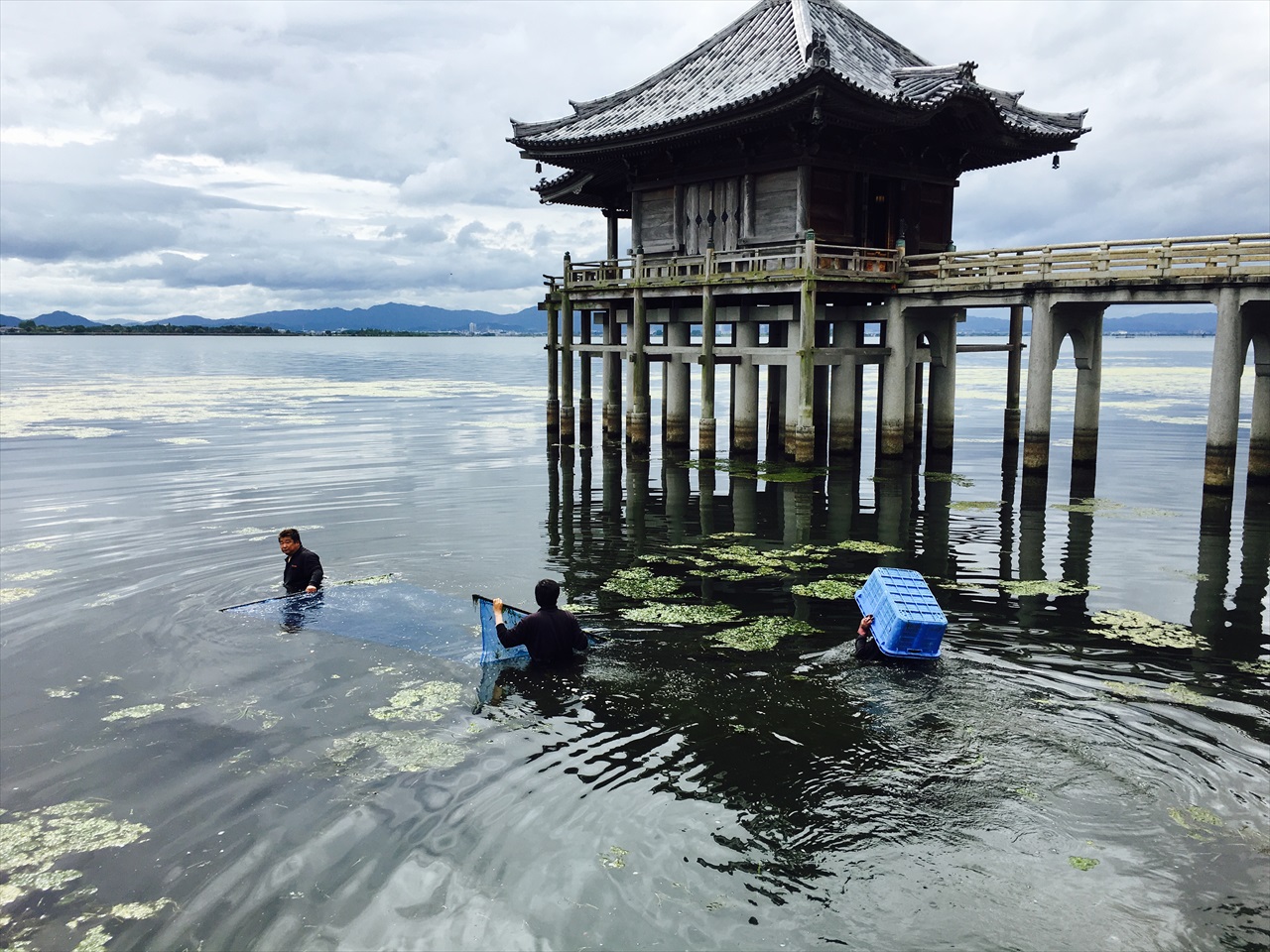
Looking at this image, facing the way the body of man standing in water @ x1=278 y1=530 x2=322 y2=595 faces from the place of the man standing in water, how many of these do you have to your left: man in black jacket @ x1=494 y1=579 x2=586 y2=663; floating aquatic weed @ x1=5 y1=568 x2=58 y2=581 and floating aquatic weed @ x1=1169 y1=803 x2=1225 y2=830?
2

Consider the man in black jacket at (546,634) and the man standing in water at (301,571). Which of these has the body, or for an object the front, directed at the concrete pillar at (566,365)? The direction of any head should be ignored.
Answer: the man in black jacket

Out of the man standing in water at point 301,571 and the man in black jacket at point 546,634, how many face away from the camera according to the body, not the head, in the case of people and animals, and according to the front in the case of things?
1

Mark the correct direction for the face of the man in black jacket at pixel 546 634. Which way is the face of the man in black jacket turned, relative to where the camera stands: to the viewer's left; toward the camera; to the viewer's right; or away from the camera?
away from the camera

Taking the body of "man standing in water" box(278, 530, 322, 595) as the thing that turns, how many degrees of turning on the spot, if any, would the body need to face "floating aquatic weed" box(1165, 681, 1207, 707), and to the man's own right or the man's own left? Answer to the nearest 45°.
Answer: approximately 90° to the man's own left

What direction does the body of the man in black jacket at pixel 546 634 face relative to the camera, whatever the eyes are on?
away from the camera

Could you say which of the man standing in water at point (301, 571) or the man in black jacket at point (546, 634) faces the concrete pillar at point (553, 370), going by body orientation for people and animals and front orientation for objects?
the man in black jacket

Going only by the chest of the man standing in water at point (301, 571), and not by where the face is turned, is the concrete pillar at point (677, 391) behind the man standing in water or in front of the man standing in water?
behind

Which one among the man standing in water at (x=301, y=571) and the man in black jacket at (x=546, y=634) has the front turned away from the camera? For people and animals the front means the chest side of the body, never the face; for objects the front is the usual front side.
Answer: the man in black jacket

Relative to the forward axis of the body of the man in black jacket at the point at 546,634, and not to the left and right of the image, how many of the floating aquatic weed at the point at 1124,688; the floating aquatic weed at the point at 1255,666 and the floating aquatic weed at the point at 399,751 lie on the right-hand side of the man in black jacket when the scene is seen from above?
2

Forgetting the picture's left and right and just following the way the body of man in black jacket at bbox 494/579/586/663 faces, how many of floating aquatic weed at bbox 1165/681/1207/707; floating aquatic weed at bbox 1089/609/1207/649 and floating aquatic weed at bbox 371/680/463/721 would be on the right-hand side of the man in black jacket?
2

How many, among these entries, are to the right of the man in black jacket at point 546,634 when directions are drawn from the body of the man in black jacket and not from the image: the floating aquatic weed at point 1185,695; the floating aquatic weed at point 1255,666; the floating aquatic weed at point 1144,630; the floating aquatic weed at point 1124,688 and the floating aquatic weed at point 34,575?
4

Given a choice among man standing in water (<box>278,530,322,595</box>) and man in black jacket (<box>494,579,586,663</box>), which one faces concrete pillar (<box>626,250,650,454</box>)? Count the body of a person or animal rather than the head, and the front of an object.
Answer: the man in black jacket

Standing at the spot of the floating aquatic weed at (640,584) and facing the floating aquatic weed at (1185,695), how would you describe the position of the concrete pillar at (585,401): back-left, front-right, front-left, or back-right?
back-left

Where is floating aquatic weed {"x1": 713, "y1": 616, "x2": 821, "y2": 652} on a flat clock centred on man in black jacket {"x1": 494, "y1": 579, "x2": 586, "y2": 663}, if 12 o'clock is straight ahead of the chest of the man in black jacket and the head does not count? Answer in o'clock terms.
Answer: The floating aquatic weed is roughly at 2 o'clock from the man in black jacket.

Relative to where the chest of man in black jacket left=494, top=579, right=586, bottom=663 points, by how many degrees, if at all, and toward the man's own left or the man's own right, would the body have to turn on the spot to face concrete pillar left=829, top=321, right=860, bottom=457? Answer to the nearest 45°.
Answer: approximately 45° to the man's own right

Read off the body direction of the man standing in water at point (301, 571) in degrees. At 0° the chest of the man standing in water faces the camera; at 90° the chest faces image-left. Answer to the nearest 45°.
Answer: approximately 45°

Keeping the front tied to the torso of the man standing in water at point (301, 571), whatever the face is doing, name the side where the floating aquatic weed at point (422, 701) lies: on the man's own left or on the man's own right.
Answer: on the man's own left

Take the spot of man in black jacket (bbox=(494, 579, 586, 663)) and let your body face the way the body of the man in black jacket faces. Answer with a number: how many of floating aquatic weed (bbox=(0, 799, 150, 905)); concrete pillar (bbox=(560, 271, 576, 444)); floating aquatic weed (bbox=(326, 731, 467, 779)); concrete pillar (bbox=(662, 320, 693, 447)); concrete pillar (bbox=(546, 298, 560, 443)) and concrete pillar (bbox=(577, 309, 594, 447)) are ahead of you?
4

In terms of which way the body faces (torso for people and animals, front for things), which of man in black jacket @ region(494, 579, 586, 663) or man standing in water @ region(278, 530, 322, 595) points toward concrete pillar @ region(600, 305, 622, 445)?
the man in black jacket
